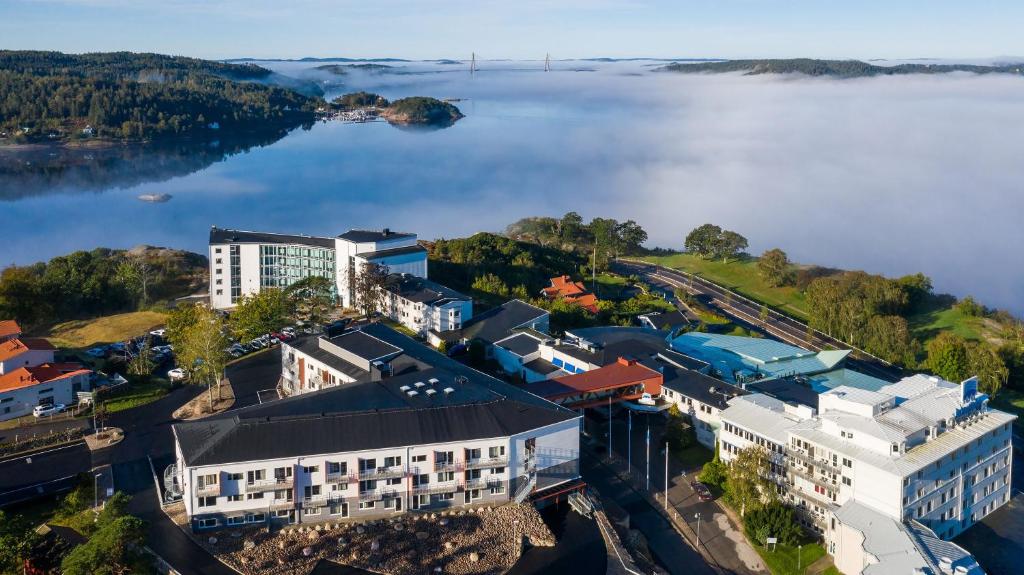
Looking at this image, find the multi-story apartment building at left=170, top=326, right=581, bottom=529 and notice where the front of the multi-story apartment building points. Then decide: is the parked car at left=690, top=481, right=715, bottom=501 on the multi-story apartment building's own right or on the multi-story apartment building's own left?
on the multi-story apartment building's own left

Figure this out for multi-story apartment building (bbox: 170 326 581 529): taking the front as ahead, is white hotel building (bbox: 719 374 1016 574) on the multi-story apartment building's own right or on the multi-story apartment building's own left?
on the multi-story apartment building's own left

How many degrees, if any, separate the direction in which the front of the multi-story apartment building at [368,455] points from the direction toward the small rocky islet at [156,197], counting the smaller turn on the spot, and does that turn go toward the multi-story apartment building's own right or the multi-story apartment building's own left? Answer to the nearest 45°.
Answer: approximately 180°

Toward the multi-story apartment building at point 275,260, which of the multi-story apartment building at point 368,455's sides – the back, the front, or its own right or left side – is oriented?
back

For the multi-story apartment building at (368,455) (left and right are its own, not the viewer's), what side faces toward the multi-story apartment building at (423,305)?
back

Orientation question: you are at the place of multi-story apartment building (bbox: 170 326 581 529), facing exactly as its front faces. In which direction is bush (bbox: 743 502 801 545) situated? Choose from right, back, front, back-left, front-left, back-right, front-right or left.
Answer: left

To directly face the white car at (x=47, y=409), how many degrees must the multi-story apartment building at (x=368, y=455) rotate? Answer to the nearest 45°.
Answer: approximately 135° to its right

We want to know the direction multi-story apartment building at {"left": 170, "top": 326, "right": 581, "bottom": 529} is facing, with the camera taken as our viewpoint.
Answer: facing the viewer

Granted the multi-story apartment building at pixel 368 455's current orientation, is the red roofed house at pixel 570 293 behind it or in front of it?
behind

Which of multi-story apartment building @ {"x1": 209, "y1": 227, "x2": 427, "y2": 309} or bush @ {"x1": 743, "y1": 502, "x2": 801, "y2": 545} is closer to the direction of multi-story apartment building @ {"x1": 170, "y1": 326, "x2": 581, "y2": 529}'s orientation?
the bush

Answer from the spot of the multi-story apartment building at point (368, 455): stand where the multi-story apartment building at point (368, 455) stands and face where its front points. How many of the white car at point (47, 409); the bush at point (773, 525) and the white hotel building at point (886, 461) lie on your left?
2

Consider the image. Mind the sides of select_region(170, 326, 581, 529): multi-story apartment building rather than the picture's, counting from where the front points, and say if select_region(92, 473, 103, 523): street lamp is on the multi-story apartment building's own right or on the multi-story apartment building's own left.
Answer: on the multi-story apartment building's own right
